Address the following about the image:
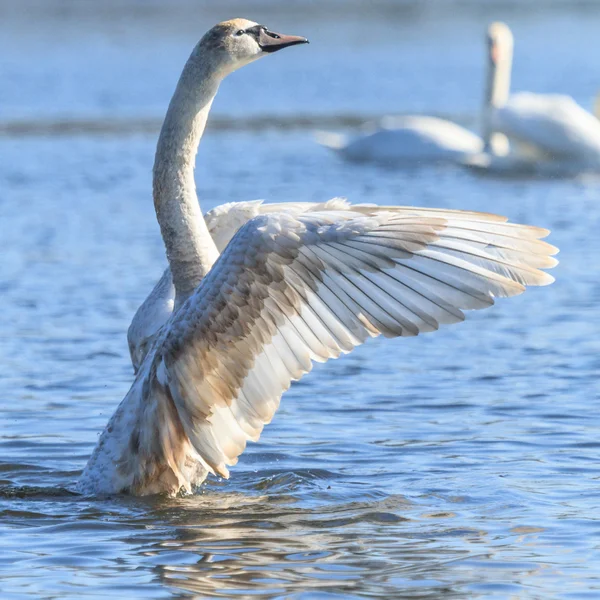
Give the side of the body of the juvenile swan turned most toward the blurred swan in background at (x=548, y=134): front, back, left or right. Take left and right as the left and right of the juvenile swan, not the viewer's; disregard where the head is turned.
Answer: left

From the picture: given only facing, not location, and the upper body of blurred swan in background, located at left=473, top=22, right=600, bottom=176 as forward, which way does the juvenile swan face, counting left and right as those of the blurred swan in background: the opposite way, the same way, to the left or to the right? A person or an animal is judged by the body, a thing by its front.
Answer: the opposite way

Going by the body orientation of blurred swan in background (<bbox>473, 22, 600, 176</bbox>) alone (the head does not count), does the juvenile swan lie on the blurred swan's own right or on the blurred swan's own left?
on the blurred swan's own left

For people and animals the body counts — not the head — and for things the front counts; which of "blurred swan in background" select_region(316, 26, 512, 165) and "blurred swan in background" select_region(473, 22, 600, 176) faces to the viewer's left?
"blurred swan in background" select_region(473, 22, 600, 176)

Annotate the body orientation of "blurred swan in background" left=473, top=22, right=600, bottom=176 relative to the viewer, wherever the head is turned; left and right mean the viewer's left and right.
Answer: facing to the left of the viewer

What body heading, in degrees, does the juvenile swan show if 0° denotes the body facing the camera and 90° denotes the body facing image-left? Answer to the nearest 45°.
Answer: approximately 270°

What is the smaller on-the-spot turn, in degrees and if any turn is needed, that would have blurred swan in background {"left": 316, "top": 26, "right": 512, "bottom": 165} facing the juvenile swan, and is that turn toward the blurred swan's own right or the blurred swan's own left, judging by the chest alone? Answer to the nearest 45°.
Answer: approximately 90° to the blurred swan's own right

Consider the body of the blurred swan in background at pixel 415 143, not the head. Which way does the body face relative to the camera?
to the viewer's right

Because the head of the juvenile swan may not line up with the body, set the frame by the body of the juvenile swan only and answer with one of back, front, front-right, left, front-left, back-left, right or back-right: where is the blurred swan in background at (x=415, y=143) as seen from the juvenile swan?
left

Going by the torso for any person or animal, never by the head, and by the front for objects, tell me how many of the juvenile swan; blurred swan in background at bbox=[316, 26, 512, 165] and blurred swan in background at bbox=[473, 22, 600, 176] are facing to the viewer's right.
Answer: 2

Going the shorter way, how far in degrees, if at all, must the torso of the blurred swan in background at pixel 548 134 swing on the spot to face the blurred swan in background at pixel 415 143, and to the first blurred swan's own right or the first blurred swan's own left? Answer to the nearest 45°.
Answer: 0° — it already faces it
